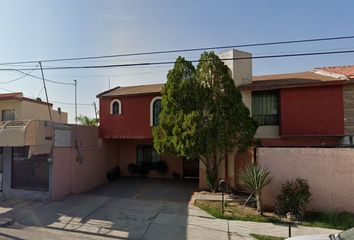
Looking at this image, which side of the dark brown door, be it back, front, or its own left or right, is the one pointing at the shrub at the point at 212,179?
front

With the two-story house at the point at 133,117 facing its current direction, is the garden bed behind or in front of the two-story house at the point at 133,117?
in front

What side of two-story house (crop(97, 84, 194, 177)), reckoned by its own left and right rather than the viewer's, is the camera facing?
front

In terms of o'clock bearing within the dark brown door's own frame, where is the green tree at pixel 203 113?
The green tree is roughly at 12 o'clock from the dark brown door.

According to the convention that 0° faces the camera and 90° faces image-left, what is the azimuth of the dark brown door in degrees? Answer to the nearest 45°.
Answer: approximately 0°

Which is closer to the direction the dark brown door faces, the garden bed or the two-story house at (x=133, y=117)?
the garden bed

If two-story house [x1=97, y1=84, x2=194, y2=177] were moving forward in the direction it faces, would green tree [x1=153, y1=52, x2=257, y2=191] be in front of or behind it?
in front

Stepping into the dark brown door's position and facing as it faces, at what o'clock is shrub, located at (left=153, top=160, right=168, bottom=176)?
The shrub is roughly at 3 o'clock from the dark brown door.
